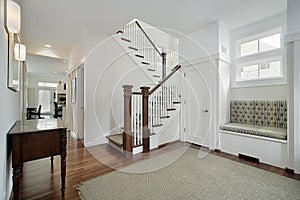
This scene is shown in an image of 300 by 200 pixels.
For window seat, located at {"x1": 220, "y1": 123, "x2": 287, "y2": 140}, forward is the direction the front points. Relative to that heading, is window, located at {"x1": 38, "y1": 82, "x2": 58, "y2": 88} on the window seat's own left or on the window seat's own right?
on the window seat's own right

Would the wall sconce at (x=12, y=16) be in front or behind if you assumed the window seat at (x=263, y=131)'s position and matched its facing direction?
in front

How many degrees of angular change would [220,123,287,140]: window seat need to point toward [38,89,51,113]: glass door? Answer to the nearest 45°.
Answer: approximately 45° to its right

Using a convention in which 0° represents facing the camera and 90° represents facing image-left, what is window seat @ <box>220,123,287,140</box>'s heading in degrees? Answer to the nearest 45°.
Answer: approximately 45°

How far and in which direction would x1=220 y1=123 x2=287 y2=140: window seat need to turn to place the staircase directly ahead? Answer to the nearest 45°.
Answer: approximately 45° to its right
